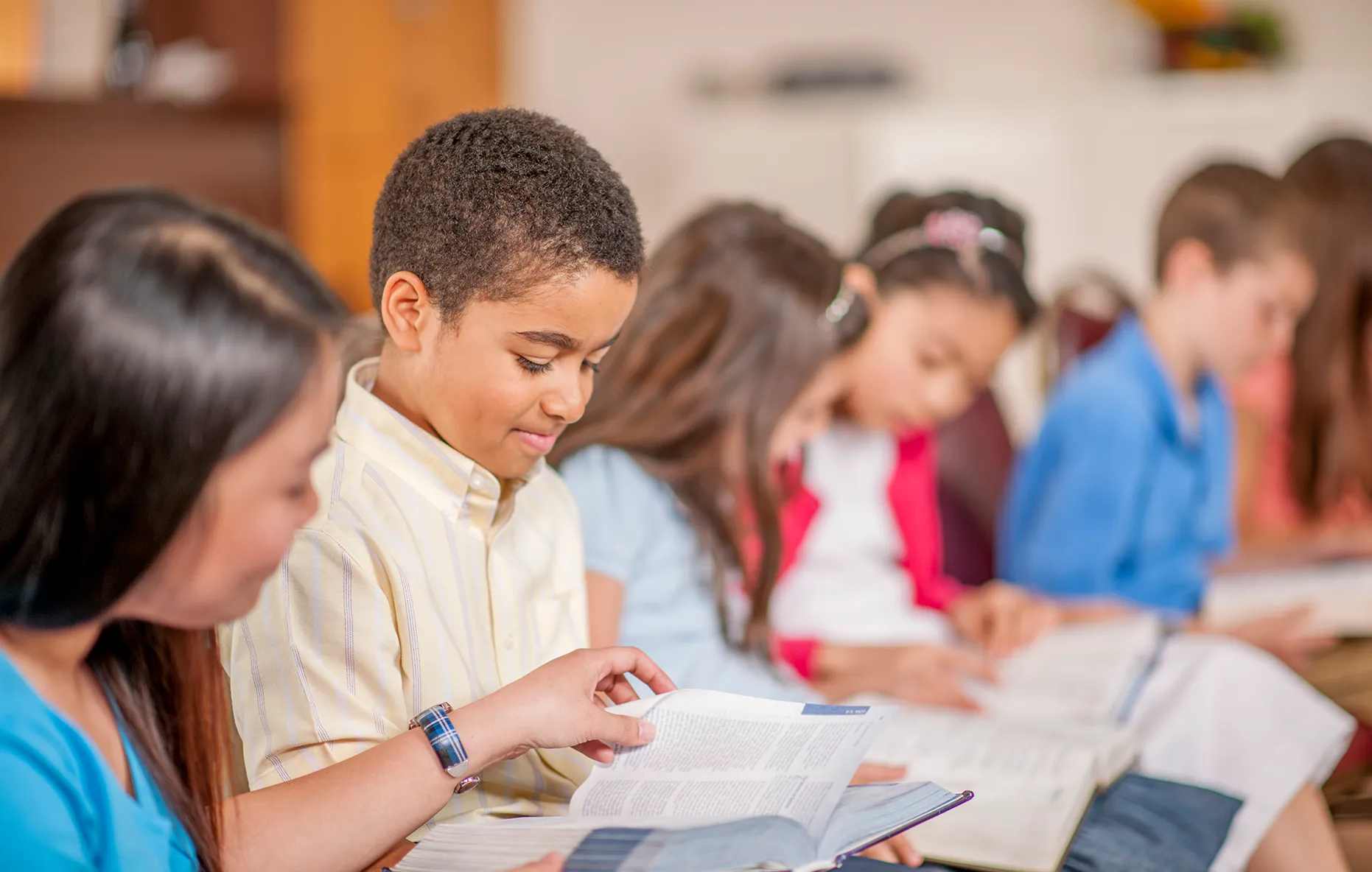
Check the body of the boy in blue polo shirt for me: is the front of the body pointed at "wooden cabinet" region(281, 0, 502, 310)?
no

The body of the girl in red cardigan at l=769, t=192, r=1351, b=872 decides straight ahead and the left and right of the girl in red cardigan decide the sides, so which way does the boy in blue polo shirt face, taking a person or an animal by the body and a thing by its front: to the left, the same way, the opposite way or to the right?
the same way
